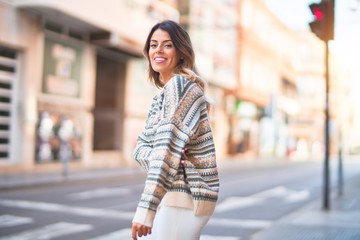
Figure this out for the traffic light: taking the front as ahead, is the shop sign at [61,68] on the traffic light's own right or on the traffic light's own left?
on the traffic light's own right

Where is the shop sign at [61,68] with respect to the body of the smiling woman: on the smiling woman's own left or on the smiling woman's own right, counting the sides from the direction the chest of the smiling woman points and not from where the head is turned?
on the smiling woman's own right

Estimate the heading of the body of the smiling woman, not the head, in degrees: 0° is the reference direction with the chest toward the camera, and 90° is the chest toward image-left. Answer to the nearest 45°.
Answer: approximately 90°

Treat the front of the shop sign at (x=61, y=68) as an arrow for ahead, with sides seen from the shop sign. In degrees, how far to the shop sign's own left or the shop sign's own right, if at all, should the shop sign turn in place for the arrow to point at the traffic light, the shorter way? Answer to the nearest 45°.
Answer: approximately 45° to the shop sign's own right

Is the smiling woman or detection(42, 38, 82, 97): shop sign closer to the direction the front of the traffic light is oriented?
the smiling woman

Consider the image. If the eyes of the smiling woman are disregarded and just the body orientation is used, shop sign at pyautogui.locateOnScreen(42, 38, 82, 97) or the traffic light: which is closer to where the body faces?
the shop sign

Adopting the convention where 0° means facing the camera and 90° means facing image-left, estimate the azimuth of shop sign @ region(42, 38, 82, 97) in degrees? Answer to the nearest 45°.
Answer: approximately 315°

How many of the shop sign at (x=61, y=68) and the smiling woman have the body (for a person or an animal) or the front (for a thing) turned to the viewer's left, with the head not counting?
1

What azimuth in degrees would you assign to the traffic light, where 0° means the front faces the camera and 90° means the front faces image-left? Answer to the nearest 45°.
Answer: approximately 45°
